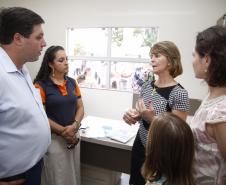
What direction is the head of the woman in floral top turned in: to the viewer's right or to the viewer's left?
to the viewer's left

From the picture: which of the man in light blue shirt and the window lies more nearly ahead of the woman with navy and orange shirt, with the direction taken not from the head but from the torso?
the man in light blue shirt

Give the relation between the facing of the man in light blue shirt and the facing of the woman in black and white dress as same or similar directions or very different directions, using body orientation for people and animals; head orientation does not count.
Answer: very different directions

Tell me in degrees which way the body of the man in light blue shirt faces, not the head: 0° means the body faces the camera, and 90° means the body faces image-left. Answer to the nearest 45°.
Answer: approximately 270°

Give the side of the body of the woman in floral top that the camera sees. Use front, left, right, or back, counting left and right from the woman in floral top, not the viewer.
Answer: left

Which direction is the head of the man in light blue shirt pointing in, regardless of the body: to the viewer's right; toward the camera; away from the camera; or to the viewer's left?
to the viewer's right

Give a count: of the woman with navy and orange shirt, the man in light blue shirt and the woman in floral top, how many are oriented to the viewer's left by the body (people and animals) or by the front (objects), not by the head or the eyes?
1

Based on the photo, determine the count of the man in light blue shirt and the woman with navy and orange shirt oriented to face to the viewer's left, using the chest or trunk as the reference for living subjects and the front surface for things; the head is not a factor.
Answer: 0

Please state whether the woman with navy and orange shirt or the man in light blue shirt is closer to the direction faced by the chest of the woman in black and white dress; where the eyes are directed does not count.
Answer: the man in light blue shirt

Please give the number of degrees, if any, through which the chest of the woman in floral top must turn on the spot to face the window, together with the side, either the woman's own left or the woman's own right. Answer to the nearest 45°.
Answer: approximately 45° to the woman's own right

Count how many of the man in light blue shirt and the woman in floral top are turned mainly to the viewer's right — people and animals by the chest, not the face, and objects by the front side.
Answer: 1
